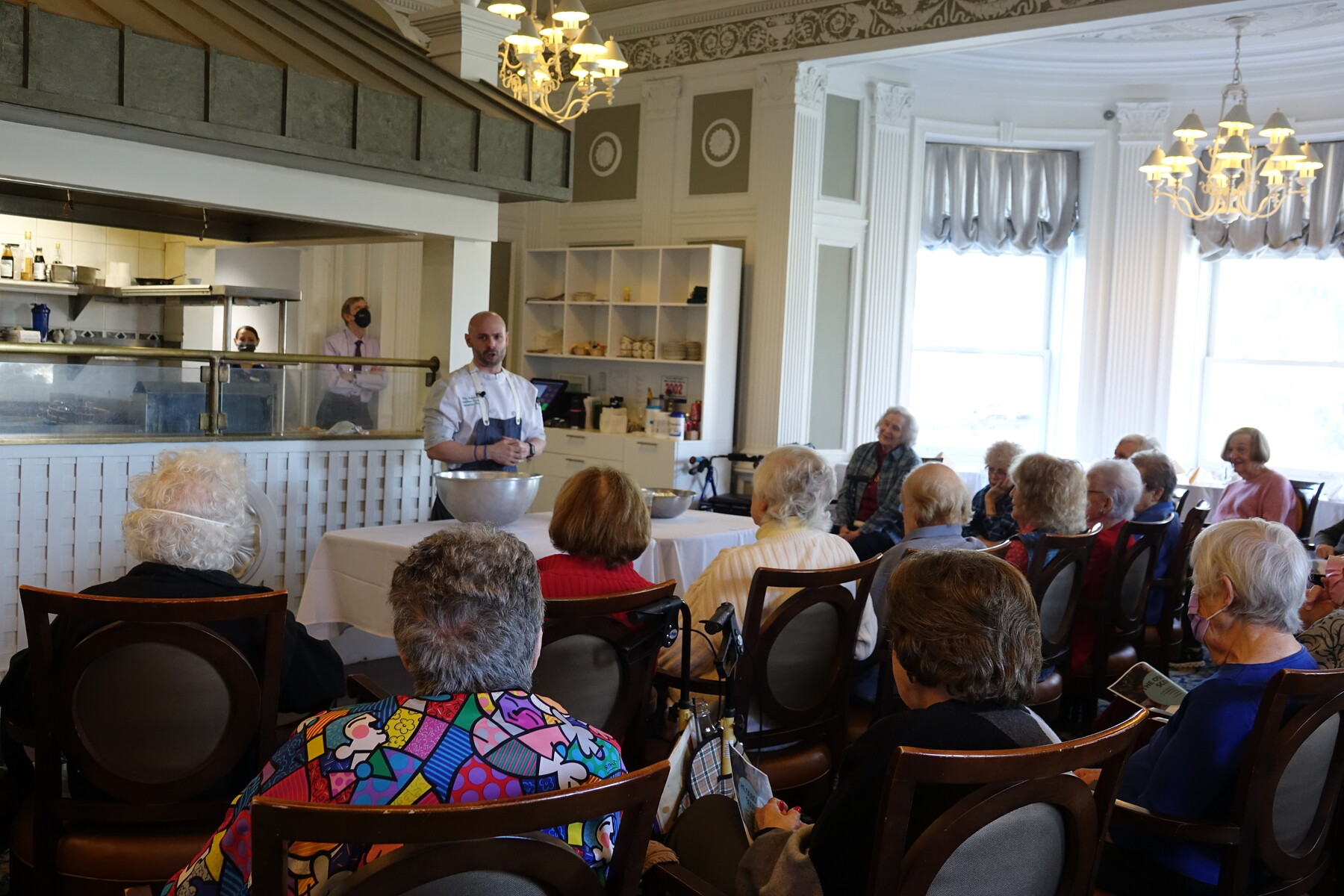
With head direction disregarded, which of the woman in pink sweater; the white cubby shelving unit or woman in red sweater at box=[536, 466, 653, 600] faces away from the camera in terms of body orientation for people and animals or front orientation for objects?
the woman in red sweater

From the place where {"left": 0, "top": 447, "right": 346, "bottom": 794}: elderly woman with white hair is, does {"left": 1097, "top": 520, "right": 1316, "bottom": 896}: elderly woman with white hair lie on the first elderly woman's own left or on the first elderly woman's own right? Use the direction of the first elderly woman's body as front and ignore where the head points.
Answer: on the first elderly woman's own right

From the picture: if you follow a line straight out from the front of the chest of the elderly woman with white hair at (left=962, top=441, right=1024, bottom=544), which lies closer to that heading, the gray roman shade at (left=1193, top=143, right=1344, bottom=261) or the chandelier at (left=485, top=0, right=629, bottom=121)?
the chandelier

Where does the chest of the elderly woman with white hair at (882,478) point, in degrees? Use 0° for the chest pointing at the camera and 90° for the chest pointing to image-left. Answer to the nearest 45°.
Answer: approximately 45°

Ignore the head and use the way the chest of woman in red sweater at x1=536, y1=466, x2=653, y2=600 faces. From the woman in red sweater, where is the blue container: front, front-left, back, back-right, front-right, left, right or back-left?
front-left

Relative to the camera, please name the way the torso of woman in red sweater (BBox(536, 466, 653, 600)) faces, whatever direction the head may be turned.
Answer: away from the camera

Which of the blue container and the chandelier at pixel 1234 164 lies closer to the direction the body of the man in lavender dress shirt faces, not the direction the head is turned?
the chandelier

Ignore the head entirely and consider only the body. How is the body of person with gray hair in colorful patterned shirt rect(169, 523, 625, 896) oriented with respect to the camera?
away from the camera

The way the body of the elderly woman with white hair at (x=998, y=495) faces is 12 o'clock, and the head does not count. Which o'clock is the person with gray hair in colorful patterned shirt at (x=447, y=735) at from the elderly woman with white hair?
The person with gray hair in colorful patterned shirt is roughly at 11 o'clock from the elderly woman with white hair.

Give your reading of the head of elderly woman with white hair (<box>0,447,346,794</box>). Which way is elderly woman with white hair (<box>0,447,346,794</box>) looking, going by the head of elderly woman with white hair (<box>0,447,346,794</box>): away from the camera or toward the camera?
away from the camera

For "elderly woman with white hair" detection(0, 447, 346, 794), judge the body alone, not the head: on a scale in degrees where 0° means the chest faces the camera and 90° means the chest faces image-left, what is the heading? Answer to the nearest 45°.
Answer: approximately 180°

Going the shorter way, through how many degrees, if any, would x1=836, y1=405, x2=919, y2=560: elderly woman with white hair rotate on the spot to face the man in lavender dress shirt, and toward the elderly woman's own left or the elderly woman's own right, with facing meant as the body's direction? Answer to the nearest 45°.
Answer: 0° — they already face them

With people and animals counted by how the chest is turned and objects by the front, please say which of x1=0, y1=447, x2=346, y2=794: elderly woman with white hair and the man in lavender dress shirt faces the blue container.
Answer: the elderly woman with white hair
